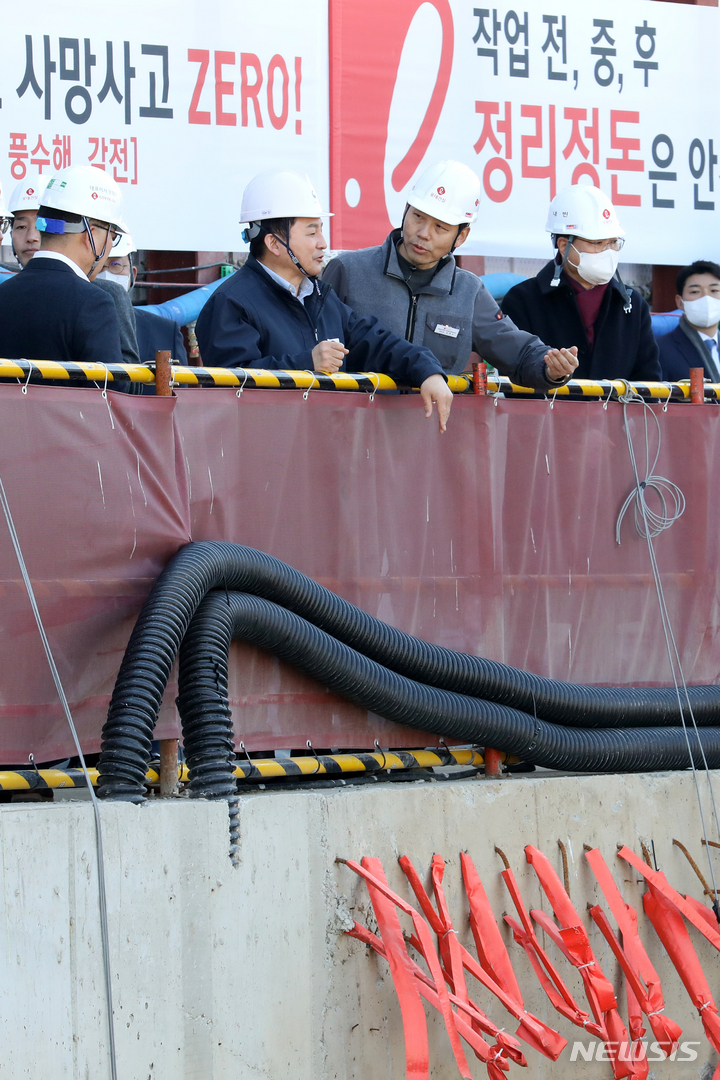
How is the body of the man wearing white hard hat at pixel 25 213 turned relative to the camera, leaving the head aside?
toward the camera

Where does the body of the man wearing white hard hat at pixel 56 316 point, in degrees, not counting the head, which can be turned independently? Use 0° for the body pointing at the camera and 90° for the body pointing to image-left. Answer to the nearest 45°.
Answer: approximately 225°

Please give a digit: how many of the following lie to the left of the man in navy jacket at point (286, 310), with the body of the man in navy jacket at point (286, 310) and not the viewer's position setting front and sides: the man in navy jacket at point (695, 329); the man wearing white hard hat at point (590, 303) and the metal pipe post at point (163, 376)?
2

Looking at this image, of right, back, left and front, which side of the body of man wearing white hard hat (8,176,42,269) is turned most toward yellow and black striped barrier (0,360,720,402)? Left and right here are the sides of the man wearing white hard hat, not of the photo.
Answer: front

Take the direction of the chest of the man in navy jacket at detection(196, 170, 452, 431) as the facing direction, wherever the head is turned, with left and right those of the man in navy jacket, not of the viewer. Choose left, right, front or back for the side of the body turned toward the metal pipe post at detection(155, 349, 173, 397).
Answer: right

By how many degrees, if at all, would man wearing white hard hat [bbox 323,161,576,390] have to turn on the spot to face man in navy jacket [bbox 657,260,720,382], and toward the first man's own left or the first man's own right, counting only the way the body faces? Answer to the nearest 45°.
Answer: approximately 135° to the first man's own left

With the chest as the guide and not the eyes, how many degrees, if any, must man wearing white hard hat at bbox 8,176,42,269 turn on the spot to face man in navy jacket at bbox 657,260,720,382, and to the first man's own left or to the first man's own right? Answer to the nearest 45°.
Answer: approximately 90° to the first man's own left

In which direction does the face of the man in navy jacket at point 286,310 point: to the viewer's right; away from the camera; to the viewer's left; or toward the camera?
to the viewer's right

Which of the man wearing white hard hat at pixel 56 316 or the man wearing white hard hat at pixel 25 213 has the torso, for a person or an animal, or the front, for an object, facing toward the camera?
the man wearing white hard hat at pixel 25 213

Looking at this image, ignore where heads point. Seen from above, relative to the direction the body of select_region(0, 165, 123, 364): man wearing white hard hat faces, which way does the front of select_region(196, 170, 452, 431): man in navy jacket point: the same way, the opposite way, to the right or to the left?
to the right

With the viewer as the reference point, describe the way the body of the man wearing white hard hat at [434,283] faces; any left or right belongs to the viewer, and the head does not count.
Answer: facing the viewer
